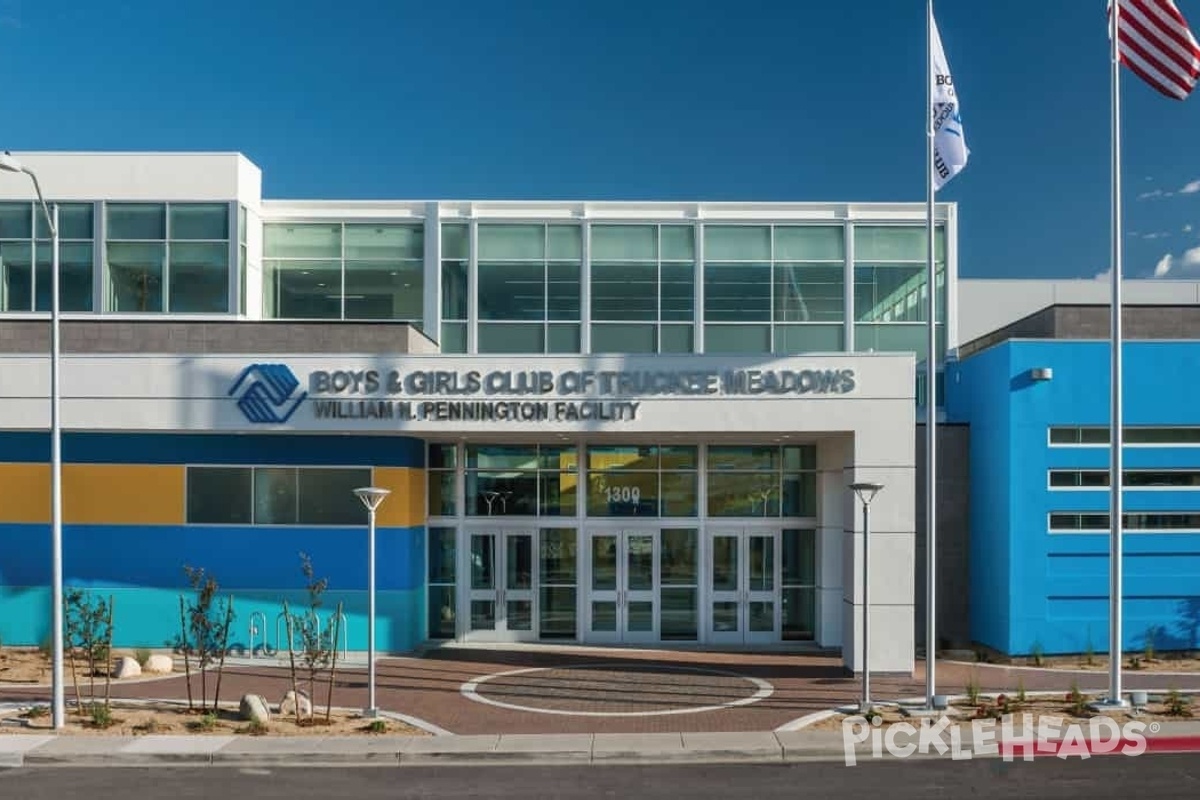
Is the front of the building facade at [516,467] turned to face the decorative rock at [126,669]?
no

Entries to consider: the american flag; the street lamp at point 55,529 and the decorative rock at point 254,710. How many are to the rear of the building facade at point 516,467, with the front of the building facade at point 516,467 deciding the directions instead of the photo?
0

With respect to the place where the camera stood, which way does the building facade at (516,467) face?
facing the viewer

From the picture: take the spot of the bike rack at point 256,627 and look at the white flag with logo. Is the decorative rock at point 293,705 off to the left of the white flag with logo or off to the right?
right

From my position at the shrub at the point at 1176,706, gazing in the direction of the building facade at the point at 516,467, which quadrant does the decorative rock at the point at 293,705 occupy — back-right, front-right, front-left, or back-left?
front-left

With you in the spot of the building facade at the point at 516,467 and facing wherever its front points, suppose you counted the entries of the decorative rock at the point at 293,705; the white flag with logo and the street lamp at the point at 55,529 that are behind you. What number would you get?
0

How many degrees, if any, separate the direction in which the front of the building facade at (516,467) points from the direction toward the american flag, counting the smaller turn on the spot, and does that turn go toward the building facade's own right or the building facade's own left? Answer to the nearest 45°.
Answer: approximately 45° to the building facade's own left

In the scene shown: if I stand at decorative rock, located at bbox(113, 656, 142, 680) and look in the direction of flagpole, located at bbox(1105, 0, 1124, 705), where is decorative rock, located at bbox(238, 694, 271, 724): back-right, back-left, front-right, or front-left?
front-right

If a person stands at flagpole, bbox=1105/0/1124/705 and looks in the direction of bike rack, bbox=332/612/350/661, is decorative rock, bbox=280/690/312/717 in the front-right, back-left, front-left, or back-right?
front-left

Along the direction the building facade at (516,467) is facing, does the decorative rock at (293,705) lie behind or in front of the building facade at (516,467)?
in front
